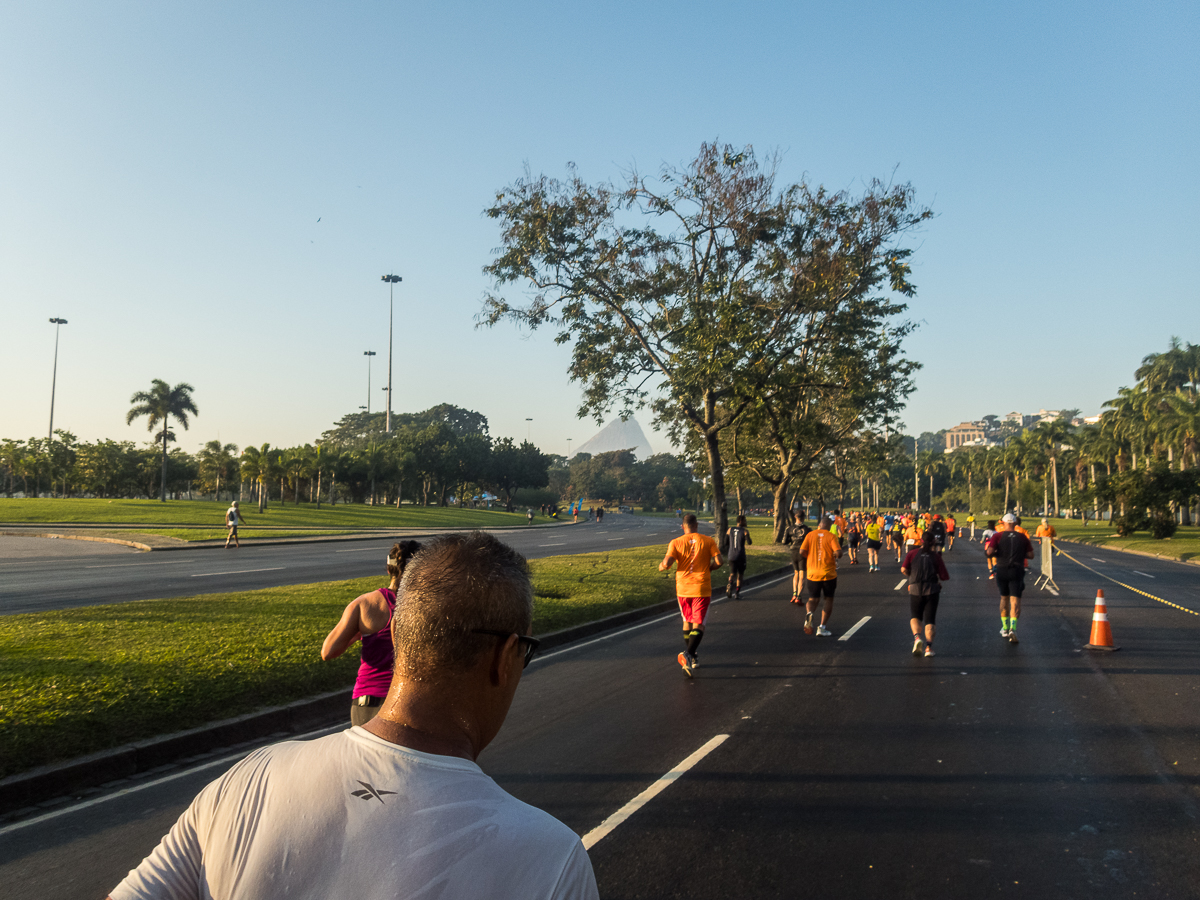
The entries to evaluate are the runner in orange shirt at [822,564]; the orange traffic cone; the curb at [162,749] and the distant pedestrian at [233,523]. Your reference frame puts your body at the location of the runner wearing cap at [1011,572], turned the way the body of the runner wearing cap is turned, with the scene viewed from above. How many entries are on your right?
1

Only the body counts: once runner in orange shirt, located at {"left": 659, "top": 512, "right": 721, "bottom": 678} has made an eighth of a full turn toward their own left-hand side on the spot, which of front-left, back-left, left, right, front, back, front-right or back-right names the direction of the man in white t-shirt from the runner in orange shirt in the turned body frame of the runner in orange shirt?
back-left

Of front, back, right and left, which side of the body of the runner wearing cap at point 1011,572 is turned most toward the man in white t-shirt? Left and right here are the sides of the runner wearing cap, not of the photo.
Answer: back

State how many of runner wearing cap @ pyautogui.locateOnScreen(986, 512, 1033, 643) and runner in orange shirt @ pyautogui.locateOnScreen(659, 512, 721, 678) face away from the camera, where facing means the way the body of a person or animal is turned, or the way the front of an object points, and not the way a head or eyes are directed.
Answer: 2

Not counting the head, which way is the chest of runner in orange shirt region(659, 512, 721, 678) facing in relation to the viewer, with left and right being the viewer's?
facing away from the viewer

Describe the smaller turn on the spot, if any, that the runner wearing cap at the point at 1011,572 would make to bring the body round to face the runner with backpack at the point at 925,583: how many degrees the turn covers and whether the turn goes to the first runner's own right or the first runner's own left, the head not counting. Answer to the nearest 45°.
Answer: approximately 135° to the first runner's own left

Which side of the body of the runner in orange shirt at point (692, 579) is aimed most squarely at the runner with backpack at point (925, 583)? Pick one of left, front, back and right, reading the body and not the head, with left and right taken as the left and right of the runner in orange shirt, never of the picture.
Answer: right

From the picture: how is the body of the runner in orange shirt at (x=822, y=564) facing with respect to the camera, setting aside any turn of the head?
away from the camera

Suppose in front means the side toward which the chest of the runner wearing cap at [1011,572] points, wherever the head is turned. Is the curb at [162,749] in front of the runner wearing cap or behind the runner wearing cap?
behind

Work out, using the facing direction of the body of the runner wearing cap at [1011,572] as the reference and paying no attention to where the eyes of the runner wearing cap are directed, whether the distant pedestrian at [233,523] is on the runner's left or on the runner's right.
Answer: on the runner's left

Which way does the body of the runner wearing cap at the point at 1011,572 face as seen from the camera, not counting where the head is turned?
away from the camera

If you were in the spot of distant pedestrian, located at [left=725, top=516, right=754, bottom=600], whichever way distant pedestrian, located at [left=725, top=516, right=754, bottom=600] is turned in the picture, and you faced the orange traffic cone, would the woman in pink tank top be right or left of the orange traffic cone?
right

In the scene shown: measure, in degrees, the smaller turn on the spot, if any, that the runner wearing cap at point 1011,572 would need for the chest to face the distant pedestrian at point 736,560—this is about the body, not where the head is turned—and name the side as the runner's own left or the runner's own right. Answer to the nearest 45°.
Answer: approximately 45° to the runner's own left

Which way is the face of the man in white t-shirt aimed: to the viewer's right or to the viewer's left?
to the viewer's right

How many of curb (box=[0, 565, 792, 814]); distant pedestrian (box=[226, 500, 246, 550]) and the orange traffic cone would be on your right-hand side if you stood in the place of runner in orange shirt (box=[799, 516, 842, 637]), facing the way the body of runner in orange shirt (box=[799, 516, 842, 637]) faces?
1

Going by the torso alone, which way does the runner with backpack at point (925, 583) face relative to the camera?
away from the camera
